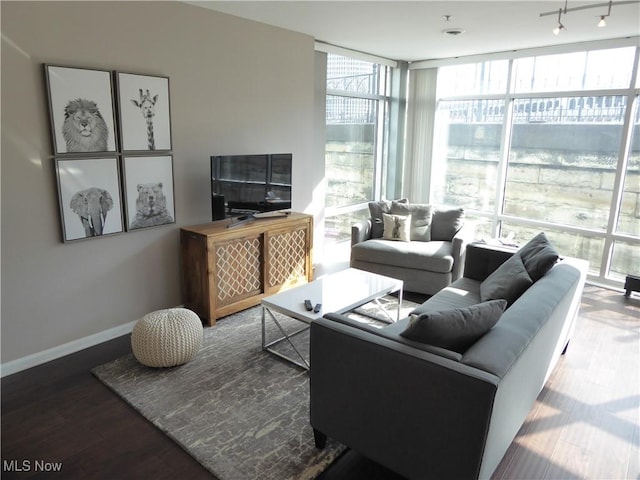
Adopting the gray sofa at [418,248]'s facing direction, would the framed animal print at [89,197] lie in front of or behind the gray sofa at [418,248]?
in front

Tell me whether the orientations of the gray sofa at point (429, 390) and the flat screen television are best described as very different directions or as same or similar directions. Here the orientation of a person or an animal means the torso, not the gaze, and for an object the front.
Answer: very different directions

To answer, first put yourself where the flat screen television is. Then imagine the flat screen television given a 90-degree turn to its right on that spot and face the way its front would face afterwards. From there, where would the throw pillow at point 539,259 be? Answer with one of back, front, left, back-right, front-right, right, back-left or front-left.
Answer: left

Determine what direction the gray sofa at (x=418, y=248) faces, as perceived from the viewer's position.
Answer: facing the viewer and to the left of the viewer

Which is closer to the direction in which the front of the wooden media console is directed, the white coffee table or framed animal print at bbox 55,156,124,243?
the white coffee table

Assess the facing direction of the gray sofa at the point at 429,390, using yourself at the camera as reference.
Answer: facing away from the viewer and to the left of the viewer

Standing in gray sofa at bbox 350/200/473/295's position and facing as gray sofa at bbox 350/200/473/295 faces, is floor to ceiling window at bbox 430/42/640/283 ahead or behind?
behind

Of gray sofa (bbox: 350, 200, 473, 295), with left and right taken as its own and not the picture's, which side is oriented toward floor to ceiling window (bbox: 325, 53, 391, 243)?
right

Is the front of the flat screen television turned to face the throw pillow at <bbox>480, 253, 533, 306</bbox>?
yes

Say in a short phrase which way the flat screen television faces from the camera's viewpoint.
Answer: facing the viewer and to the right of the viewer

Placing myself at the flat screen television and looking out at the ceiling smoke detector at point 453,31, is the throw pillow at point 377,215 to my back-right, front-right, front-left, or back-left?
front-left

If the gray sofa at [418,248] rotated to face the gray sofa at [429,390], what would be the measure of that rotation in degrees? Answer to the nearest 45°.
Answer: approximately 45° to its left

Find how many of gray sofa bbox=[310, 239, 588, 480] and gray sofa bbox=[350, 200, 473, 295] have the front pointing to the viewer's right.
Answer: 0

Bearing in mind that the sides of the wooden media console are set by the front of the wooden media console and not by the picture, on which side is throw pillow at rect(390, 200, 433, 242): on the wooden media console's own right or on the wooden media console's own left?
on the wooden media console's own left

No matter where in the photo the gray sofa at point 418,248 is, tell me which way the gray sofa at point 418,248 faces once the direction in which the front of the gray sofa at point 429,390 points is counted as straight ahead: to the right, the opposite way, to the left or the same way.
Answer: to the left

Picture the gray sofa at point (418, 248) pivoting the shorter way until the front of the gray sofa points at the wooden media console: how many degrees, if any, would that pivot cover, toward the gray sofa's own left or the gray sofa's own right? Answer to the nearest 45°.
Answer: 0° — it already faces it

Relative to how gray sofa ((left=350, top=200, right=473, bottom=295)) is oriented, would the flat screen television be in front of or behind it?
in front

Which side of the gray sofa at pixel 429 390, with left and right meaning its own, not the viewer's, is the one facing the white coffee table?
front

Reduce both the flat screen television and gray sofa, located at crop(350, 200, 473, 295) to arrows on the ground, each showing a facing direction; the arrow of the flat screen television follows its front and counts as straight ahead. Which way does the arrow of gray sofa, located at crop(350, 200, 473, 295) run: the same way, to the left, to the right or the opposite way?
to the right

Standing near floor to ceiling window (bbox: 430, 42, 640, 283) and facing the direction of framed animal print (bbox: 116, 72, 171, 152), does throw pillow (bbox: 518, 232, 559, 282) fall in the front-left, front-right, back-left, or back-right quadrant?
front-left

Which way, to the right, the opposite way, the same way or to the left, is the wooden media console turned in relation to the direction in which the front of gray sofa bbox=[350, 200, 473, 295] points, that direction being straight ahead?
to the left

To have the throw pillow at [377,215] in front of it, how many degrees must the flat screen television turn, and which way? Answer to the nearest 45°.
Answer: approximately 90° to its left
